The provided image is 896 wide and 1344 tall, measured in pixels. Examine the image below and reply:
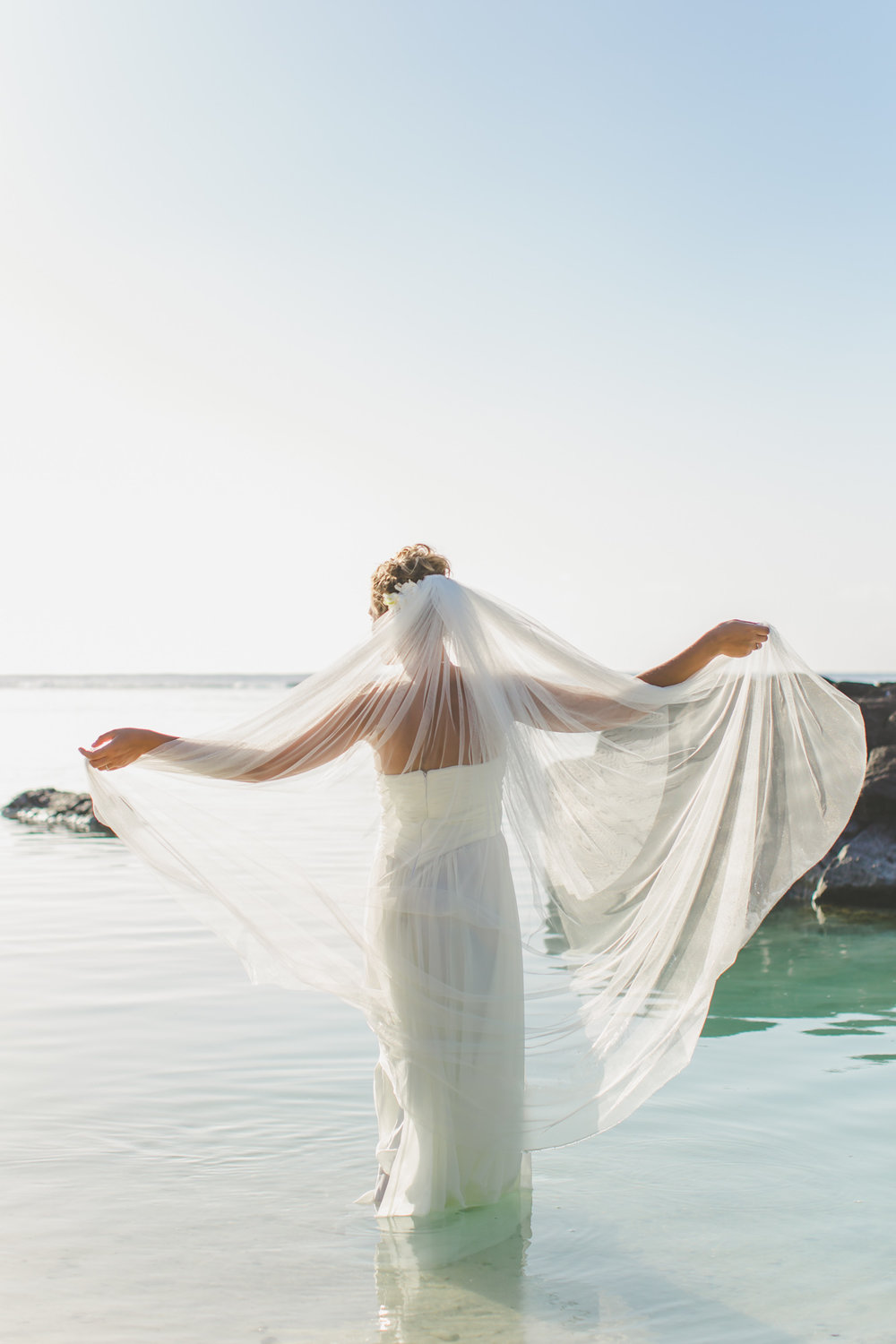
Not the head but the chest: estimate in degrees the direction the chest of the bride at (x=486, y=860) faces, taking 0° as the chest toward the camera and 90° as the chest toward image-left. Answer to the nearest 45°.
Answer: approximately 180°

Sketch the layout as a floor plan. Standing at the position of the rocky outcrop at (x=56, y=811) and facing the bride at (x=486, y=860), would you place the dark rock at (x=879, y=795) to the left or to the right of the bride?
left
